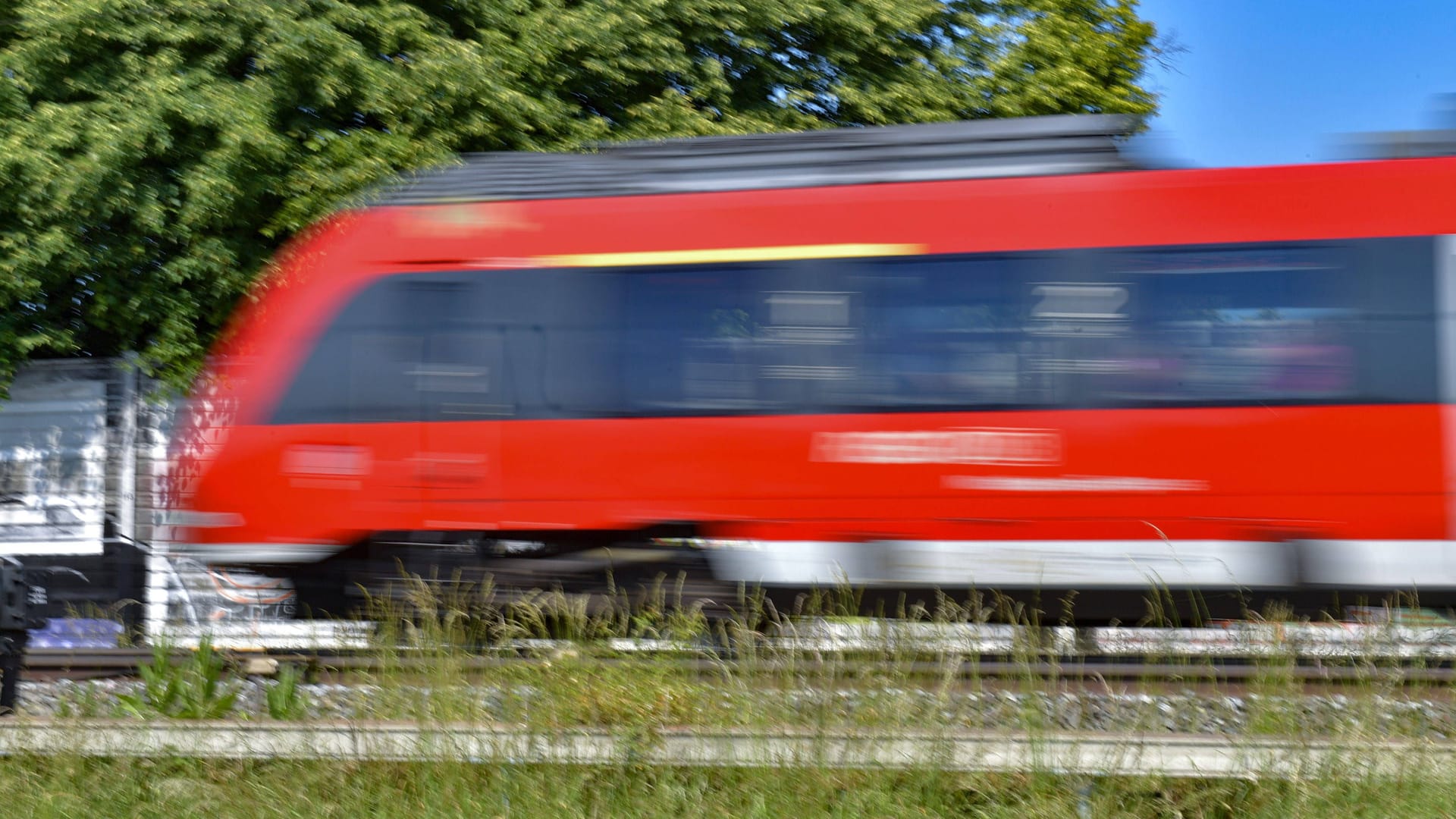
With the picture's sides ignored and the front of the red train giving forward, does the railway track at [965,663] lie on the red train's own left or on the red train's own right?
on the red train's own left

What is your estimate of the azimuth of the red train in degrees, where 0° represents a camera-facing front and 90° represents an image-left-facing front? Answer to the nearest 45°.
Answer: approximately 90°
